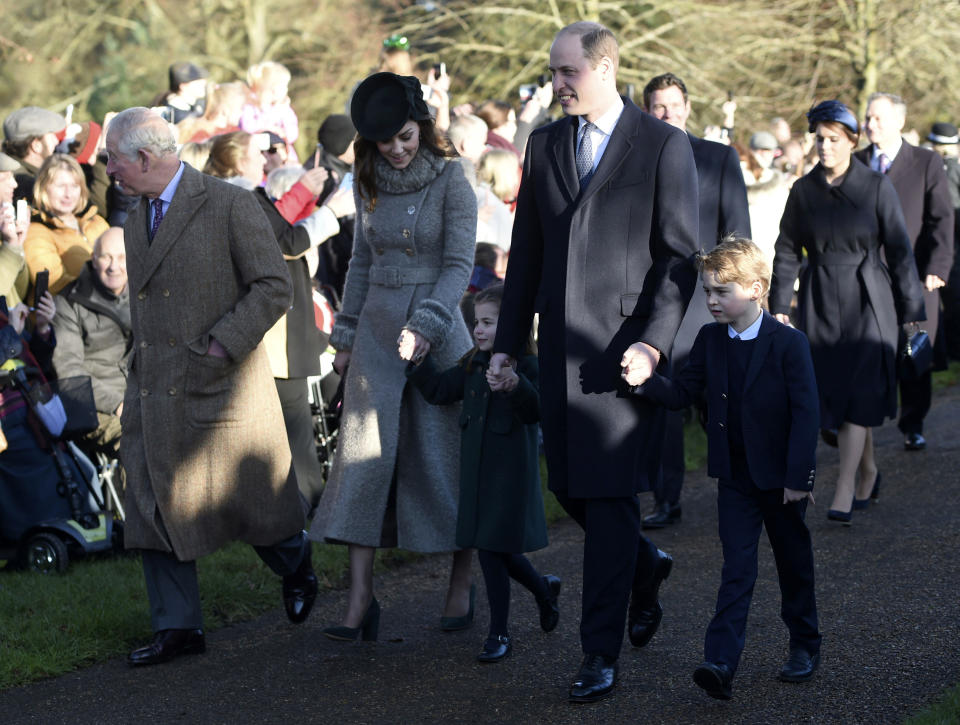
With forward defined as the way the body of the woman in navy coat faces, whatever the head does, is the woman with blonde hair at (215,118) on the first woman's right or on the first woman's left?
on the first woman's right

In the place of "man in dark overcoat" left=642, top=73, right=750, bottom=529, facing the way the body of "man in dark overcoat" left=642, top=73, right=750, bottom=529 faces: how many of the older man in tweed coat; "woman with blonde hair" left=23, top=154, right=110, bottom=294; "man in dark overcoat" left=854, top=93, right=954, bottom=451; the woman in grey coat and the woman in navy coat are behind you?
2

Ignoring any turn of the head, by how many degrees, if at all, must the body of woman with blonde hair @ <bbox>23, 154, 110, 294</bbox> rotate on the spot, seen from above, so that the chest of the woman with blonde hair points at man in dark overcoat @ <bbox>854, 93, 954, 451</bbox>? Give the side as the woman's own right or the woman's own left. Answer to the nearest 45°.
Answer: approximately 45° to the woman's own left

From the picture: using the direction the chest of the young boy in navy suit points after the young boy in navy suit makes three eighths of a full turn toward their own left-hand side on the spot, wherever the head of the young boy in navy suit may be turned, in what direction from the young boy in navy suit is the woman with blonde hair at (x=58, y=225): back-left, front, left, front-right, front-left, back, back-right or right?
back-left

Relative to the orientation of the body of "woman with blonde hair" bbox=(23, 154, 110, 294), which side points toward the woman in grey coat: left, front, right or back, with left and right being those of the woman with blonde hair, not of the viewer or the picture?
front

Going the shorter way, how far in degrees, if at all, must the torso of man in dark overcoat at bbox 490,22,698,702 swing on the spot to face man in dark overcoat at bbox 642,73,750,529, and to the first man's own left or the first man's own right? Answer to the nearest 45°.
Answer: approximately 135° to the first man's own right

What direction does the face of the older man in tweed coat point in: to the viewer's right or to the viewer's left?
to the viewer's left

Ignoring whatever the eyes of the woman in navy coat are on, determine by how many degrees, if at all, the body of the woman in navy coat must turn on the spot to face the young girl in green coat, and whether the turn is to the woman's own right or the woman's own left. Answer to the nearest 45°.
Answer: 0° — they already face them

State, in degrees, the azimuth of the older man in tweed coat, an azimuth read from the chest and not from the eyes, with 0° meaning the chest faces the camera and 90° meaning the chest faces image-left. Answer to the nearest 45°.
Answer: approximately 45°

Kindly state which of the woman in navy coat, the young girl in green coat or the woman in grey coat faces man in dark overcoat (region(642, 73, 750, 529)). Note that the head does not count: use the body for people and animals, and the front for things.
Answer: the woman in navy coat

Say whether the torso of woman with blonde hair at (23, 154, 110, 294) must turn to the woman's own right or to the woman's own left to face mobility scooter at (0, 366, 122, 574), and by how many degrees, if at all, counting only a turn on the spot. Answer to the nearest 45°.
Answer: approximately 45° to the woman's own right
